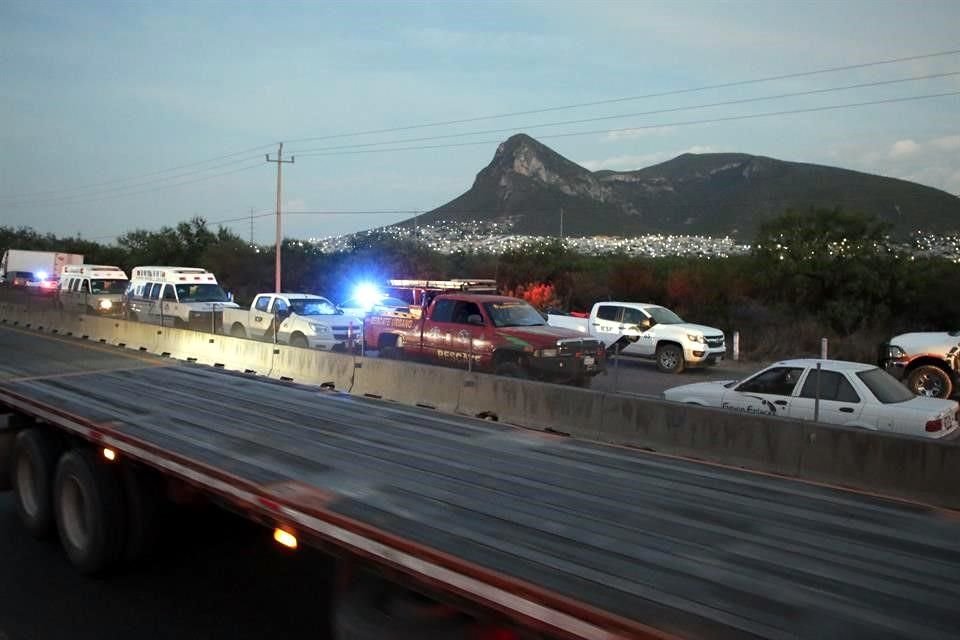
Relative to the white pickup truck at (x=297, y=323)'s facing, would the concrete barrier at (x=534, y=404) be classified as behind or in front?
in front

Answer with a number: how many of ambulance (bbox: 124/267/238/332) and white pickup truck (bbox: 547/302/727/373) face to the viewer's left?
0

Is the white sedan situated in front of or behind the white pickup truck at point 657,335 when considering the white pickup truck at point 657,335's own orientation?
in front

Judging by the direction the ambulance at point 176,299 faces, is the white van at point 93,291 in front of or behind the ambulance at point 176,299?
behind

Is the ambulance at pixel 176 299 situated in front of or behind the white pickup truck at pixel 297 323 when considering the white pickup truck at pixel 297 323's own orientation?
behind

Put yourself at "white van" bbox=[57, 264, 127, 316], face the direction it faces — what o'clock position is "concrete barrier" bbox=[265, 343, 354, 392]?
The concrete barrier is roughly at 1 o'clock from the white van.

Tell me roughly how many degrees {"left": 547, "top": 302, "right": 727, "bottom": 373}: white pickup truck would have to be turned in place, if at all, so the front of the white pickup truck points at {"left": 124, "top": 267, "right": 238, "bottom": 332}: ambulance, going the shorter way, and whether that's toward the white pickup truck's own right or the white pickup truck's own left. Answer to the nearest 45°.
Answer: approximately 135° to the white pickup truck's own right

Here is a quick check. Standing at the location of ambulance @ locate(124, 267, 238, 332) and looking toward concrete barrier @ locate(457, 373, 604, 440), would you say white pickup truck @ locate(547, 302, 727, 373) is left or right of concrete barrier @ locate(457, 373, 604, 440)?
left

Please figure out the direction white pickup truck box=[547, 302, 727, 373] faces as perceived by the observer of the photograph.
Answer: facing the viewer and to the right of the viewer

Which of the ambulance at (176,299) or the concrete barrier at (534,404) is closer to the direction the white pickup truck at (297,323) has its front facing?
the concrete barrier

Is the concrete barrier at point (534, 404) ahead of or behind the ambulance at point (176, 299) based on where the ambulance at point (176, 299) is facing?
ahead

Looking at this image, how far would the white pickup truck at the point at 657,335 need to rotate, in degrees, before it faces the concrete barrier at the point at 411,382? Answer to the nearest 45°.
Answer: approximately 90° to its right

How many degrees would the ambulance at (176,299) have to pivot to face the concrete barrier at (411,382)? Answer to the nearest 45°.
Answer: approximately 45° to its right
